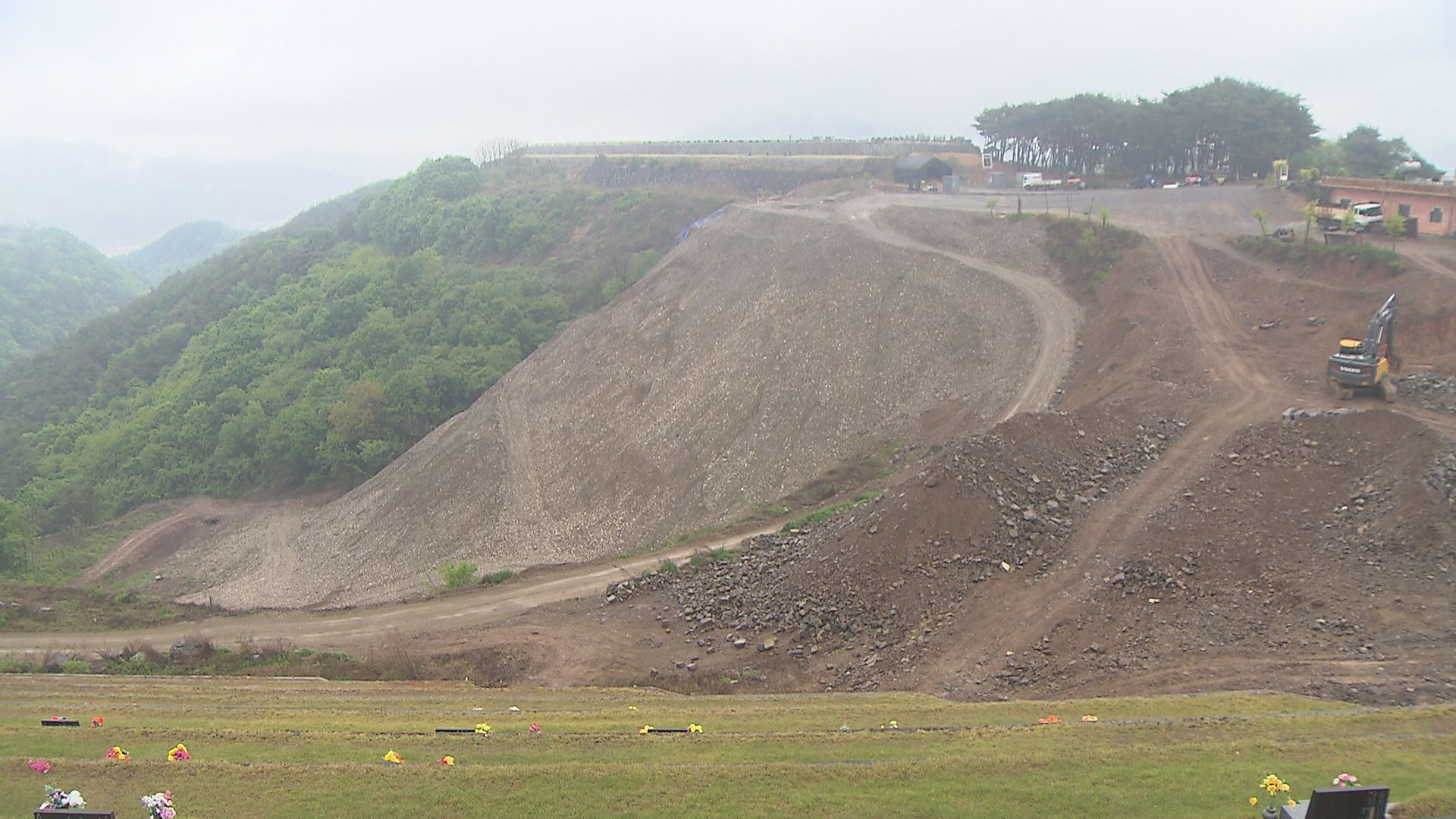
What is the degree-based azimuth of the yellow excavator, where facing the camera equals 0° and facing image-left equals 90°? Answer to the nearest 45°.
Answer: approximately 225°

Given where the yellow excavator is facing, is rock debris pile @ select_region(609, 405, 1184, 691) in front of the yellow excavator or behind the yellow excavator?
behind

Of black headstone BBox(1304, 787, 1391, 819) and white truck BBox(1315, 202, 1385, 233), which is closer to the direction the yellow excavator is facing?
the white truck

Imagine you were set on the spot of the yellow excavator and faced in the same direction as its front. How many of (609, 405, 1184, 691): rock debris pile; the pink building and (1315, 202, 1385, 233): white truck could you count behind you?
1

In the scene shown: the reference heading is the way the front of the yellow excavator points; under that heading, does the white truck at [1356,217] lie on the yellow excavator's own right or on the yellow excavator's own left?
on the yellow excavator's own left

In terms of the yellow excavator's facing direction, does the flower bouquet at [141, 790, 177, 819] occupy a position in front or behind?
behind

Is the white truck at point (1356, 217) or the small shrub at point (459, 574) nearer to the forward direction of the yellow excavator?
the white truck

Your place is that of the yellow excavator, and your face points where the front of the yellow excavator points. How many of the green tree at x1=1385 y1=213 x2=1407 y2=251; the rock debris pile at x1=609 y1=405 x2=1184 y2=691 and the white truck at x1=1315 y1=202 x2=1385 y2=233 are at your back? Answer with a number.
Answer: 1

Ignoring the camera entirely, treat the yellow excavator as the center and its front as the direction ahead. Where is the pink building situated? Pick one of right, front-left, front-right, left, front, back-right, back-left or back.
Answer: front-left

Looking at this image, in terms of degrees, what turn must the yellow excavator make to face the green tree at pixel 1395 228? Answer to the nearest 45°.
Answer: approximately 45° to its left

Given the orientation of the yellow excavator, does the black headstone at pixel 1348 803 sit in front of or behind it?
behind

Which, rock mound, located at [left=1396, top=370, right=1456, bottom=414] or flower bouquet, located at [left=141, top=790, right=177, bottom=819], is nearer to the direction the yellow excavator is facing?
the rock mound
